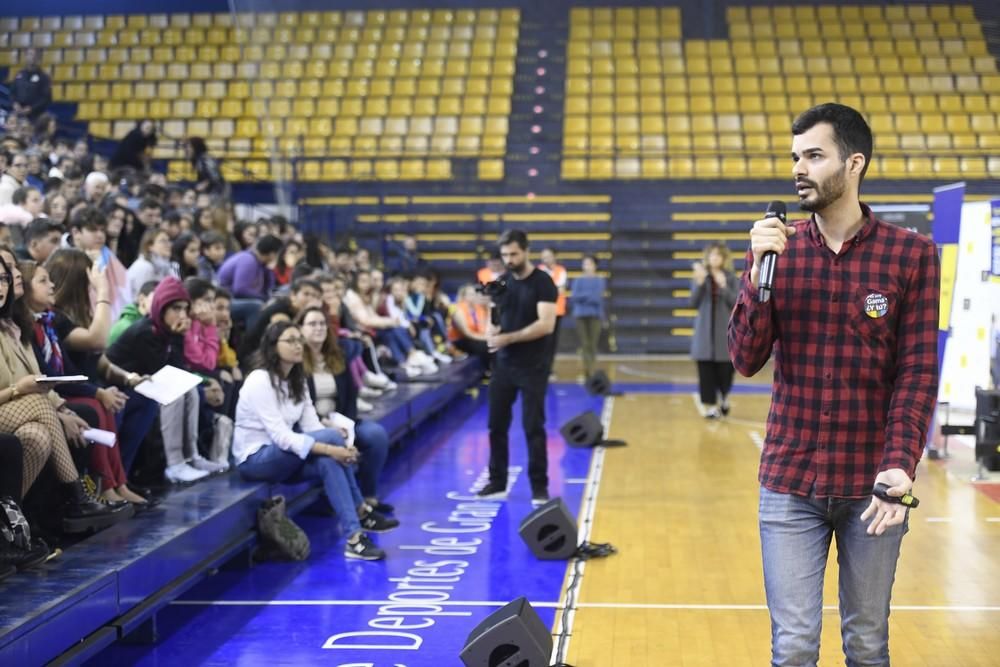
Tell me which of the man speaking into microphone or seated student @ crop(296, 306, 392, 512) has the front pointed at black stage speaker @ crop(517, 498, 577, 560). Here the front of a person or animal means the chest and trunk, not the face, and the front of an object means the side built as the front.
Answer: the seated student

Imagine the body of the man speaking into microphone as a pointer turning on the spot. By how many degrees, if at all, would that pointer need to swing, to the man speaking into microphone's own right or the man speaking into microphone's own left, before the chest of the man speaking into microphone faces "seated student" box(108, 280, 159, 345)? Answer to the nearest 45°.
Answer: approximately 90° to the man speaking into microphone's own right

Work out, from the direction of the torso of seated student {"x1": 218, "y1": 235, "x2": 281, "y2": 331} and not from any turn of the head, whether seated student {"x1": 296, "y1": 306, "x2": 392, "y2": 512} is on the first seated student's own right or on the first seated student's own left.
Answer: on the first seated student's own right

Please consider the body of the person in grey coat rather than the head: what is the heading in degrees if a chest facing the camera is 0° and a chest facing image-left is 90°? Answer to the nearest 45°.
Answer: approximately 0°

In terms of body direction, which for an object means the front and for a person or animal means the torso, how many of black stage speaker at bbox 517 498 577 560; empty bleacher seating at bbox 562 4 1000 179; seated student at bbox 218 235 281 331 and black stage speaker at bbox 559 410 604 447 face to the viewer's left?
2

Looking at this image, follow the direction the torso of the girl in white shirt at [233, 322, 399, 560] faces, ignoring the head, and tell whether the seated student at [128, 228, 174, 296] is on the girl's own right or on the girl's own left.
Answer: on the girl's own left

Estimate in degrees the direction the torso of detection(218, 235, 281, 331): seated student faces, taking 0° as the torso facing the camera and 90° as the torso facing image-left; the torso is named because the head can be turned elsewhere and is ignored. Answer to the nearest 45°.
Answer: approximately 270°

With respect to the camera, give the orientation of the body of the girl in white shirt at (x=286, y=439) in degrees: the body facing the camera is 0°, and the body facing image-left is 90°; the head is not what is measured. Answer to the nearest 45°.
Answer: approximately 270°

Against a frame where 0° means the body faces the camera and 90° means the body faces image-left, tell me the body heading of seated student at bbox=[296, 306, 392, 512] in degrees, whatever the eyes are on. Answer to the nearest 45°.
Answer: approximately 315°

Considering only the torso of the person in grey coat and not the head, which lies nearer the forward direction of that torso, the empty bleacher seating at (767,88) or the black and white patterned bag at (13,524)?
the black and white patterned bag

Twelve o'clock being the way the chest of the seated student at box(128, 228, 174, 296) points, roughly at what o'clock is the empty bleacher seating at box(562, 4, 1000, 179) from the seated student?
The empty bleacher seating is roughly at 9 o'clock from the seated student.

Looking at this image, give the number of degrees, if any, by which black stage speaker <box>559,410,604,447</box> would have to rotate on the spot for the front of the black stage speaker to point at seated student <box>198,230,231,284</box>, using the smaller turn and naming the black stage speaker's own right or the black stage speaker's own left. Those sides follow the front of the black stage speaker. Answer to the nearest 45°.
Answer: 0° — it already faces them
